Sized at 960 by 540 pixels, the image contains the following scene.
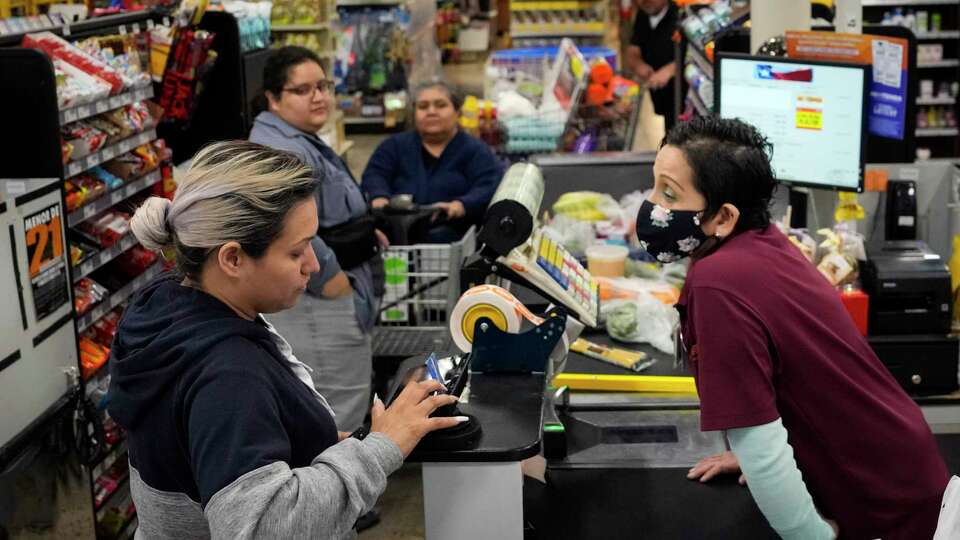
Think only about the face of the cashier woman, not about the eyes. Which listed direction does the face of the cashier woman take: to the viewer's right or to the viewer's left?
to the viewer's left

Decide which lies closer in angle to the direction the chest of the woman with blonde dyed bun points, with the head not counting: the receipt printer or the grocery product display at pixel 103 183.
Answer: the receipt printer

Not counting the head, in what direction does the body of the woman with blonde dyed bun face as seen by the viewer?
to the viewer's right

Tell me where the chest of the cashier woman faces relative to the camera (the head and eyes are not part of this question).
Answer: to the viewer's left

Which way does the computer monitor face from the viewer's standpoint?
toward the camera

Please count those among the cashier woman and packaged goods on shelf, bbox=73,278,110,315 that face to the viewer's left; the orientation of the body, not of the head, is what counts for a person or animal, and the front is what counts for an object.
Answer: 1

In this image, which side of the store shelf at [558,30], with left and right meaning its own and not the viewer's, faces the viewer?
front

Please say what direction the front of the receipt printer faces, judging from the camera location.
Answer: facing the viewer

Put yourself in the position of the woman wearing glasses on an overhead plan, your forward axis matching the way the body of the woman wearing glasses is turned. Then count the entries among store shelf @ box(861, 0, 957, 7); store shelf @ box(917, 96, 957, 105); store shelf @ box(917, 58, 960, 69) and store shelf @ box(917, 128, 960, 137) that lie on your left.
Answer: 4

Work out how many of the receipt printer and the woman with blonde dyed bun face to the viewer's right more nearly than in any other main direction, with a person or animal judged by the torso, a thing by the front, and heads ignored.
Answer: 1

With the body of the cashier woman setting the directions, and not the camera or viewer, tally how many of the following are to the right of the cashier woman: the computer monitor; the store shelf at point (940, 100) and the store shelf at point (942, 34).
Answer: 3

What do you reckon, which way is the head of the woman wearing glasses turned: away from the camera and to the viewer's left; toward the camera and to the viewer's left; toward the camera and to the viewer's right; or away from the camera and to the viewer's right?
toward the camera and to the viewer's right
